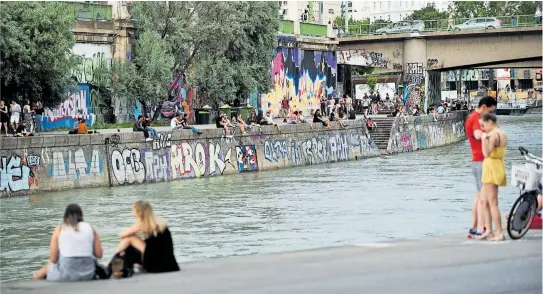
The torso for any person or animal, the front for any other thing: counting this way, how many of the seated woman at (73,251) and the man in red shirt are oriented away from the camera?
1

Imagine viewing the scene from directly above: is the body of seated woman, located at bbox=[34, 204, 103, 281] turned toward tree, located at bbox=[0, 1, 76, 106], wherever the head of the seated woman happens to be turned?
yes

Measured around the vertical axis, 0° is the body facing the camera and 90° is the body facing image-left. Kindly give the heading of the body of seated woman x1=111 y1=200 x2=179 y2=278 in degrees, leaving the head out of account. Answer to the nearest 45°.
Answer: approximately 135°

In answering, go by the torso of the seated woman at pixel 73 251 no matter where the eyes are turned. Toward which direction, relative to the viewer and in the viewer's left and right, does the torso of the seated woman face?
facing away from the viewer

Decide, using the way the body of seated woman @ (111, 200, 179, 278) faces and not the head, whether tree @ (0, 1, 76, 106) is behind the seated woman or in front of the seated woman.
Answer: in front

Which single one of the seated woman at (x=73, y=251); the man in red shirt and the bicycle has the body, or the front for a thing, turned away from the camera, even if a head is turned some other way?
the seated woman

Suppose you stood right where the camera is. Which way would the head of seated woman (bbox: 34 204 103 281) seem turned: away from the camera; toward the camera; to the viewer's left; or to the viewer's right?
away from the camera

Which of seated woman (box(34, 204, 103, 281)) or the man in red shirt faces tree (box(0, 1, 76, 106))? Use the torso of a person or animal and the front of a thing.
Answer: the seated woman

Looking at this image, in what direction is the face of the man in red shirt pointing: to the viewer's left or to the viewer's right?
to the viewer's right

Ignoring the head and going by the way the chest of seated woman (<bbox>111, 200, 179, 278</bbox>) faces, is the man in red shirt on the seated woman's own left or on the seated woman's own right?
on the seated woman's own right

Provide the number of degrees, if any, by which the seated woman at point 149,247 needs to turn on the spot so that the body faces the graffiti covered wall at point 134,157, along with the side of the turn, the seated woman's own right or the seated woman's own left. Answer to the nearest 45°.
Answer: approximately 45° to the seated woman's own right
